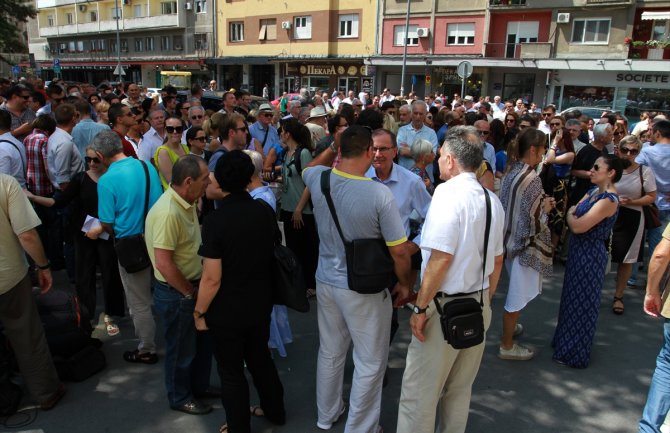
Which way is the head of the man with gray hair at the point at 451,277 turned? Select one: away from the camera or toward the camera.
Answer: away from the camera

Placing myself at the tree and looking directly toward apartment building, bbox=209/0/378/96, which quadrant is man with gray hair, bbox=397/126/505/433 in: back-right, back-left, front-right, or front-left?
front-right

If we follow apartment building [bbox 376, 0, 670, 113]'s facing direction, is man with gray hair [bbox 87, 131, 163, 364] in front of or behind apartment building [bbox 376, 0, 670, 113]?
in front

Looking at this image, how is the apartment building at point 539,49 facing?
toward the camera

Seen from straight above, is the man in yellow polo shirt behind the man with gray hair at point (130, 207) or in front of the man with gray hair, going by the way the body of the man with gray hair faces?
behind

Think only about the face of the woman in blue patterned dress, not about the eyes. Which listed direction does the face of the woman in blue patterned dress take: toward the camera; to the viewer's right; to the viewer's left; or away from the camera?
to the viewer's left

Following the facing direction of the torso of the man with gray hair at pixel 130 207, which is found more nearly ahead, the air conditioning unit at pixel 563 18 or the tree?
the tree

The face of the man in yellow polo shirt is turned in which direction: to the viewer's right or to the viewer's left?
to the viewer's right

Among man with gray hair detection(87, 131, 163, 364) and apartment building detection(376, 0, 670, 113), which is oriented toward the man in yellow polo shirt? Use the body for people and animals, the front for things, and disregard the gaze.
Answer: the apartment building

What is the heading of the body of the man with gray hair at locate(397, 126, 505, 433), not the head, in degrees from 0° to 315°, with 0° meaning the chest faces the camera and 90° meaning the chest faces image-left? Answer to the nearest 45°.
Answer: approximately 135°

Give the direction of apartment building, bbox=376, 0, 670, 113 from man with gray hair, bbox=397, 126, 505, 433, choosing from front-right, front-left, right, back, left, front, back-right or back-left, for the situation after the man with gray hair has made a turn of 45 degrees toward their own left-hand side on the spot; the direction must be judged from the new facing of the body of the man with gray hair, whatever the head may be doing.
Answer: right

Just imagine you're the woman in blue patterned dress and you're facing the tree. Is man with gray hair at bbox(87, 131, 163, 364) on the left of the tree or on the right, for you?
left

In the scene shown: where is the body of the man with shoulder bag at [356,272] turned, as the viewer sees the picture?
away from the camera

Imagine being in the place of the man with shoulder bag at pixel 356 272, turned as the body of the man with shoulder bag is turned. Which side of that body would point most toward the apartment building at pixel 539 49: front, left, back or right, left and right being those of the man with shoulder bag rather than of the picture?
front

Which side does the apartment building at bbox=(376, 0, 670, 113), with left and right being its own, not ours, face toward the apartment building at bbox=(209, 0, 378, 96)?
right
